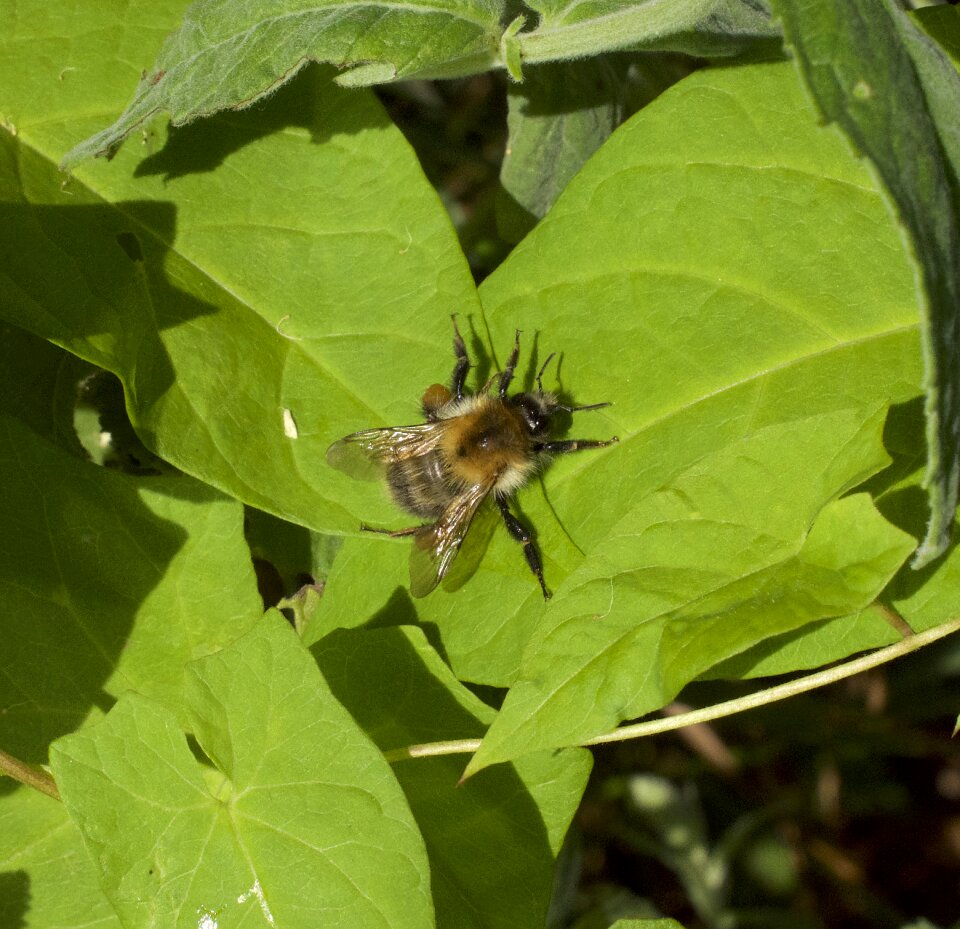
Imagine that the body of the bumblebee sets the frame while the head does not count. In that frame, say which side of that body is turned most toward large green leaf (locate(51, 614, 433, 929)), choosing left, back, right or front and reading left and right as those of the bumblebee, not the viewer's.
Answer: back

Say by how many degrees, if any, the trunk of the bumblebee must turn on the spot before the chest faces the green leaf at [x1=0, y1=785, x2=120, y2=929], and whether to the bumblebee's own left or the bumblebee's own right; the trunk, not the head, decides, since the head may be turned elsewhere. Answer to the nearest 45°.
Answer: approximately 180°

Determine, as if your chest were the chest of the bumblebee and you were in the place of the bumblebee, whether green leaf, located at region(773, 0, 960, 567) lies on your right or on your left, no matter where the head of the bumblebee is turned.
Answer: on your right

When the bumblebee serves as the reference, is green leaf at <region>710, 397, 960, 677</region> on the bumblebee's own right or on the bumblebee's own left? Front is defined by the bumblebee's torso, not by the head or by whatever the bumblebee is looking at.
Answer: on the bumblebee's own right

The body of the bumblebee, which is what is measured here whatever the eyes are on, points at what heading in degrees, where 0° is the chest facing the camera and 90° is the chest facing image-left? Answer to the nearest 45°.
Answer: approximately 225°

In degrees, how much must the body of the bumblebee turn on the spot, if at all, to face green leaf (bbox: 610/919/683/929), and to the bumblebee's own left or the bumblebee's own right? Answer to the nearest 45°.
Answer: approximately 135° to the bumblebee's own right

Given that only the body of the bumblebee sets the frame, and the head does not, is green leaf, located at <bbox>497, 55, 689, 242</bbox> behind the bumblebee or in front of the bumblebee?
in front
